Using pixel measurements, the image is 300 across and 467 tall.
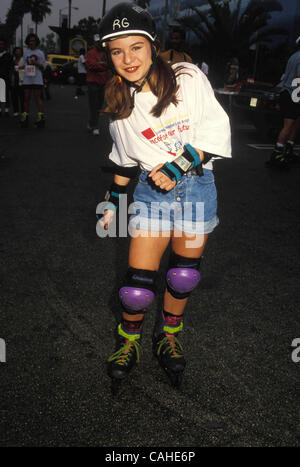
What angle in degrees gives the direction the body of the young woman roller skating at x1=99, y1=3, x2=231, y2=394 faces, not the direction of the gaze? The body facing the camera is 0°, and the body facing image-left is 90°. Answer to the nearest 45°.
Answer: approximately 0°

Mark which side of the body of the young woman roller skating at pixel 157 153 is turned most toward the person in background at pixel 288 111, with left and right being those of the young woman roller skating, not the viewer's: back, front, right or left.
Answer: back

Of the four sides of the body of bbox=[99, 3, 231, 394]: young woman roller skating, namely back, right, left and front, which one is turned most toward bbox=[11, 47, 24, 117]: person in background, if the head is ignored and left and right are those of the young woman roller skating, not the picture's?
back

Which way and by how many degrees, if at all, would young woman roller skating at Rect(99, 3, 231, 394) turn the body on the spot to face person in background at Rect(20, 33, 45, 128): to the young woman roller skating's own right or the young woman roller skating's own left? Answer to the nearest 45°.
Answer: approximately 180°

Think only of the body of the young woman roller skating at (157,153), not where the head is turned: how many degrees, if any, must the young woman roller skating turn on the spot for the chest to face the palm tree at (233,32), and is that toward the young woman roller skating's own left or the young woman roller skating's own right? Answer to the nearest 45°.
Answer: approximately 180°

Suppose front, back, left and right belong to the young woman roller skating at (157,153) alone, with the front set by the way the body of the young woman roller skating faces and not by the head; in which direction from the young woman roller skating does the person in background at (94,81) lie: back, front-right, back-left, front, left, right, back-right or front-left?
back
